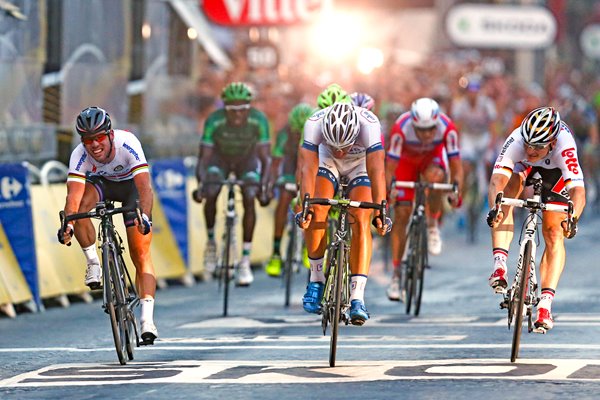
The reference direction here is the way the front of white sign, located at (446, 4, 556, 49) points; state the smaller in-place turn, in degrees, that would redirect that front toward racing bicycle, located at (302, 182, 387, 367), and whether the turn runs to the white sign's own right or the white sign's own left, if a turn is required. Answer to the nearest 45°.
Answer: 0° — it already faces it

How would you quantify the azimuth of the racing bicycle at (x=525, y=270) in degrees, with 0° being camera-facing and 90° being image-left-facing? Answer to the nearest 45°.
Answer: approximately 0°

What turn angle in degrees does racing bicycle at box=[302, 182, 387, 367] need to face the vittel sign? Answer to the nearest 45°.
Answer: approximately 180°

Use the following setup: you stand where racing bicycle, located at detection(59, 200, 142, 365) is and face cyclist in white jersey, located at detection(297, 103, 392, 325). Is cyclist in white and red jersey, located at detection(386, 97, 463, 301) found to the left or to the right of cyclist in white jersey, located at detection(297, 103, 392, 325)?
left

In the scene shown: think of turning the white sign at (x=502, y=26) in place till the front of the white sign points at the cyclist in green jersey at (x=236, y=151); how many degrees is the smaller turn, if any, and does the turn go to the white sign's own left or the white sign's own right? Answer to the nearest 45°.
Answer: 0° — it already faces them

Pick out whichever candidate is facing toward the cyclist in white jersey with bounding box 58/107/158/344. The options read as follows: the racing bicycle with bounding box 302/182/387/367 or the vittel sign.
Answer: the vittel sign

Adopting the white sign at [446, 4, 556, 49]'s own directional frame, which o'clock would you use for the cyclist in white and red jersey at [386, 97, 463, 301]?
The cyclist in white and red jersey is roughly at 12 o'clock from the white sign.

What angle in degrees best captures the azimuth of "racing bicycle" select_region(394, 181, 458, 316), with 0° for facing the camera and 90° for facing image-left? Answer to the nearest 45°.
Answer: approximately 0°
